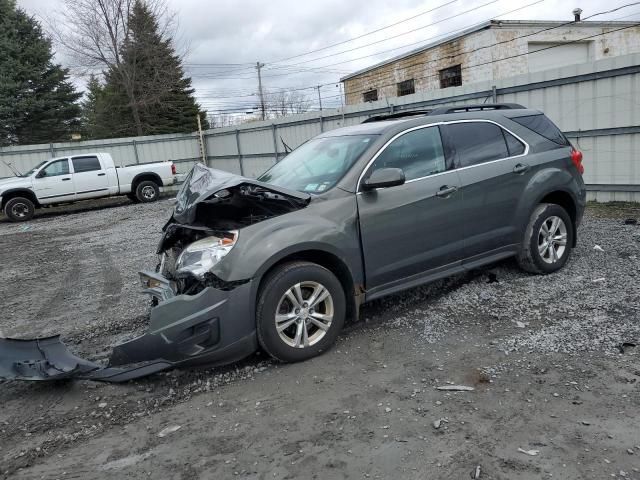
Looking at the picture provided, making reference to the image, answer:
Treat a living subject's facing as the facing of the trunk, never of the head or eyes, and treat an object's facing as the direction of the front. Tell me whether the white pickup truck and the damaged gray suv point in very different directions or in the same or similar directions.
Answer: same or similar directions

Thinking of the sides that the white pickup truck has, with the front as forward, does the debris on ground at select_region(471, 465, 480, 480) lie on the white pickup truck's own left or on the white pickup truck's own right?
on the white pickup truck's own left

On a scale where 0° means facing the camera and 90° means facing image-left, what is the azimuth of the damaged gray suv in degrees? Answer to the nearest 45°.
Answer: approximately 45°

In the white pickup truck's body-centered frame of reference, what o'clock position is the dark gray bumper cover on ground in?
The dark gray bumper cover on ground is roughly at 9 o'clock from the white pickup truck.

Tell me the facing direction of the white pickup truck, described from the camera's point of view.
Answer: facing to the left of the viewer

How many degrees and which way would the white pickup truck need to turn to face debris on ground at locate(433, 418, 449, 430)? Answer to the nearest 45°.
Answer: approximately 90° to its left

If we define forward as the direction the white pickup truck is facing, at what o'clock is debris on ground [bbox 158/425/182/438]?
The debris on ground is roughly at 9 o'clock from the white pickup truck.

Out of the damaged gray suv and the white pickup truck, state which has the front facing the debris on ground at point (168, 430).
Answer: the damaged gray suv

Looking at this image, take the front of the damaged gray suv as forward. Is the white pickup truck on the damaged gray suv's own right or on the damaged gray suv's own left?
on the damaged gray suv's own right

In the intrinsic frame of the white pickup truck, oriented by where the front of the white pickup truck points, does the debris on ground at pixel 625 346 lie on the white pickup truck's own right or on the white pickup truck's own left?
on the white pickup truck's own left

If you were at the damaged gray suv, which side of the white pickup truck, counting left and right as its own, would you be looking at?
left

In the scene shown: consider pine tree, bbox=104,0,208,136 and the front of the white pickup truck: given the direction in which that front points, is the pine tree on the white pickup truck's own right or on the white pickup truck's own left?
on the white pickup truck's own right

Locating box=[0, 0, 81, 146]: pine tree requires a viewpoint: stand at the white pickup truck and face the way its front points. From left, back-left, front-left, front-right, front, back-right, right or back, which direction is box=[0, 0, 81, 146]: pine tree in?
right

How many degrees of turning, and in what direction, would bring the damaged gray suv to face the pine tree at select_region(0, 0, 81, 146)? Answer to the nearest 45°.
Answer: approximately 90° to its right

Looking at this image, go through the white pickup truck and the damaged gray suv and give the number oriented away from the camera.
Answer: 0
